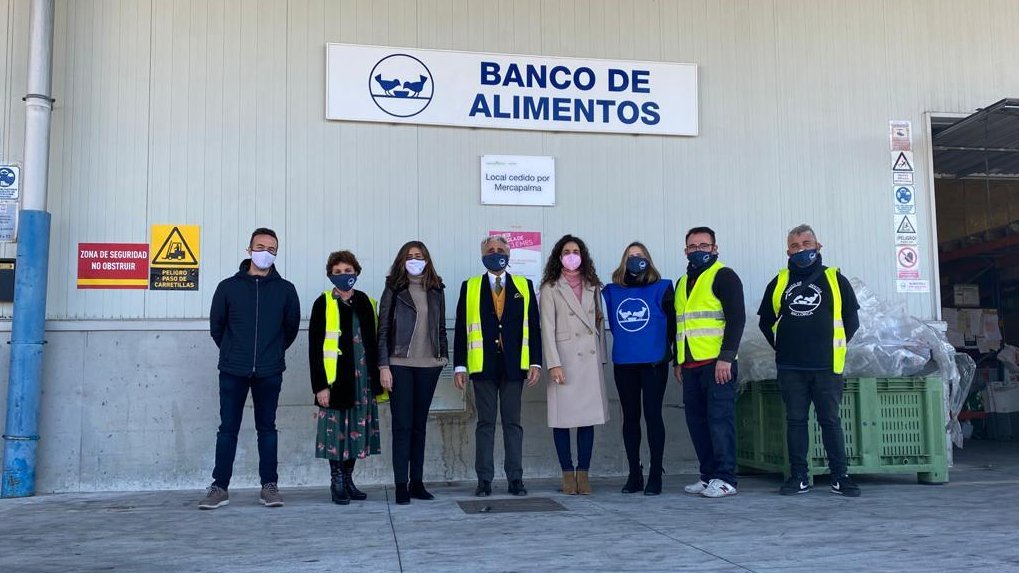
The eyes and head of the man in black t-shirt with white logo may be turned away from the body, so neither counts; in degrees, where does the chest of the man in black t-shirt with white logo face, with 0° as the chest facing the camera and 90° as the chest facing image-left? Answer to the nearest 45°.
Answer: approximately 0°

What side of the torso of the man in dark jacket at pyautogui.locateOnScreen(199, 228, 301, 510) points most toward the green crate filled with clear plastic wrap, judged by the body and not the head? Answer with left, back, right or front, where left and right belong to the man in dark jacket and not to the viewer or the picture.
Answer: left

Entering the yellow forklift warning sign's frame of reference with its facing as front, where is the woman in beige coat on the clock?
The woman in beige coat is roughly at 10 o'clock from the yellow forklift warning sign.

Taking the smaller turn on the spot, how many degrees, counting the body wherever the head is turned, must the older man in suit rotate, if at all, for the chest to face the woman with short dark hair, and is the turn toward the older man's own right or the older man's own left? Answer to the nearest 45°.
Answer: approximately 90° to the older man's own right

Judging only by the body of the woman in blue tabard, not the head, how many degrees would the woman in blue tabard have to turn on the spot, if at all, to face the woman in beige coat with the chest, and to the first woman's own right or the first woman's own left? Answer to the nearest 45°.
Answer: approximately 90° to the first woman's own right

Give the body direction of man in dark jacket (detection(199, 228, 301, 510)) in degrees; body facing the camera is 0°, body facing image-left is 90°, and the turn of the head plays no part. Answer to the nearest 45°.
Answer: approximately 0°

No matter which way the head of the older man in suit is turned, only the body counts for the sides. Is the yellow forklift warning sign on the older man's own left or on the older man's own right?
on the older man's own right
